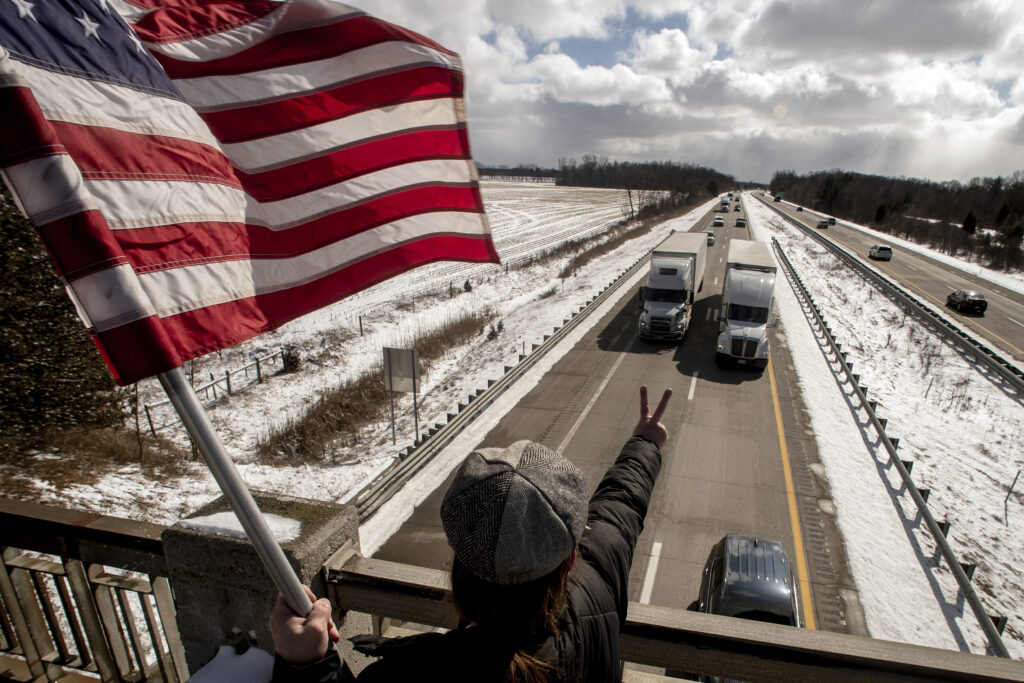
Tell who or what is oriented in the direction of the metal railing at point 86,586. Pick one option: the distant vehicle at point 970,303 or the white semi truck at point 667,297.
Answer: the white semi truck

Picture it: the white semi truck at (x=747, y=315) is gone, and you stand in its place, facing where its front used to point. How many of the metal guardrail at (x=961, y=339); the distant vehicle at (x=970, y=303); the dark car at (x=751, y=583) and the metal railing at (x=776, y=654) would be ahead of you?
2

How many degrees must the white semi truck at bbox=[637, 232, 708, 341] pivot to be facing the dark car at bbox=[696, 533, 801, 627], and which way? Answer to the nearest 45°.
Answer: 0° — it already faces it

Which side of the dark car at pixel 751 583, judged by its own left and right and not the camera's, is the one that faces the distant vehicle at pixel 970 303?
back

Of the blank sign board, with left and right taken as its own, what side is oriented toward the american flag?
back

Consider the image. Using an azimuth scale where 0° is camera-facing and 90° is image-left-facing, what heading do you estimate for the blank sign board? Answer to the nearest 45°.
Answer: approximately 180°

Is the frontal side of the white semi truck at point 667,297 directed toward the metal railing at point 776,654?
yes

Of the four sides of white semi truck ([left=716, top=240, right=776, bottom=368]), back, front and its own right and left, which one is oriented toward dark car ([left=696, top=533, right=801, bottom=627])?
front

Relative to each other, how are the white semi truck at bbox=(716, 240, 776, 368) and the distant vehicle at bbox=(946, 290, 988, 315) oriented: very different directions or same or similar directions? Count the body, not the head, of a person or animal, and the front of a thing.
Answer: very different directions

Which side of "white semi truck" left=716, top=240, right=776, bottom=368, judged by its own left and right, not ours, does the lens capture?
front

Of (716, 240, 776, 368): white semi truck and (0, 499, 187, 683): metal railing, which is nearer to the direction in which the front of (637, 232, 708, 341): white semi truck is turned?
the metal railing

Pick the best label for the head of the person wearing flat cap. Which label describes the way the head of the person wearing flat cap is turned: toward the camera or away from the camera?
away from the camera

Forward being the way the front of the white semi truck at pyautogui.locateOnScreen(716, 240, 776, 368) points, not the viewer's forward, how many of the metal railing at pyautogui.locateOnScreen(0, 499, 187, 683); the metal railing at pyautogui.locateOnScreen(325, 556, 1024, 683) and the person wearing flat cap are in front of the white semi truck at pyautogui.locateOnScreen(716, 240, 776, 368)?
3

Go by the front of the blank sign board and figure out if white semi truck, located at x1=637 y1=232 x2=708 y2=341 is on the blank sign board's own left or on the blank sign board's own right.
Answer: on the blank sign board's own right

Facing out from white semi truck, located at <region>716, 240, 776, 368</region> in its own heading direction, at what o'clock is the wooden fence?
The wooden fence is roughly at 2 o'clock from the white semi truck.

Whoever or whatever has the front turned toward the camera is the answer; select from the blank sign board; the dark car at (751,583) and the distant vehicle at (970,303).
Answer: the dark car

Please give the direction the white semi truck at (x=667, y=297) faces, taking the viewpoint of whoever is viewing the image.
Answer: facing the viewer

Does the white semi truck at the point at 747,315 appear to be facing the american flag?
yes

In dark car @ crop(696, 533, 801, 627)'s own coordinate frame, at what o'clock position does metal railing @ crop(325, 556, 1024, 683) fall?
The metal railing is roughly at 12 o'clock from the dark car.

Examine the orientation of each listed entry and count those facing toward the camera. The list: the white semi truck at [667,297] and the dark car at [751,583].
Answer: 2
